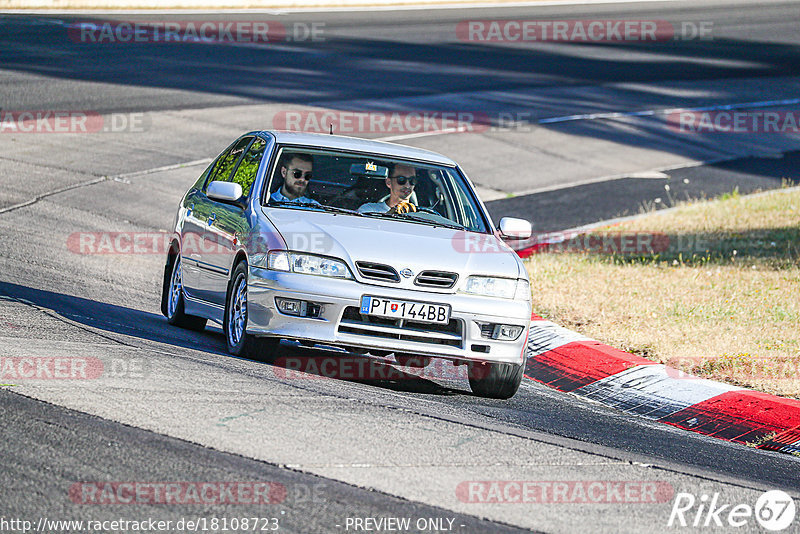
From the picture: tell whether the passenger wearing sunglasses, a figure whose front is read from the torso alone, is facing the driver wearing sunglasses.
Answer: no

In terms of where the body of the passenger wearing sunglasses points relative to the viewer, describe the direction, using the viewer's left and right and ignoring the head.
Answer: facing the viewer and to the right of the viewer
